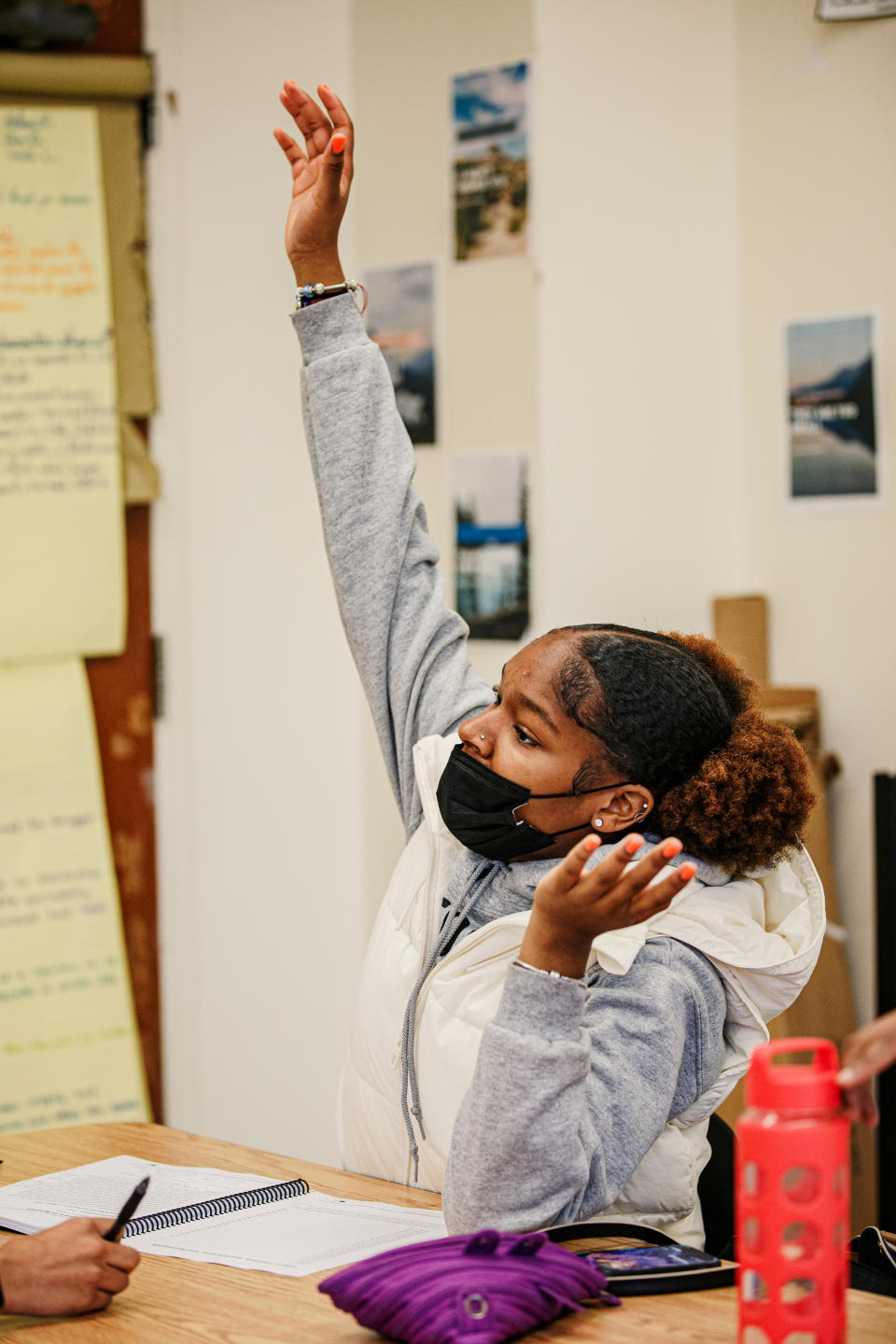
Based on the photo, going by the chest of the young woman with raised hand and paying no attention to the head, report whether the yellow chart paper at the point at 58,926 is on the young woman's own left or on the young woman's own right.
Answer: on the young woman's own right

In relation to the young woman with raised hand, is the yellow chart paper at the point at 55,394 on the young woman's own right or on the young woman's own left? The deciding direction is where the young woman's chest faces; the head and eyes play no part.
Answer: on the young woman's own right

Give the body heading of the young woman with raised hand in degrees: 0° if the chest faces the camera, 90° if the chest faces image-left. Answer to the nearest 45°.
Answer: approximately 45°

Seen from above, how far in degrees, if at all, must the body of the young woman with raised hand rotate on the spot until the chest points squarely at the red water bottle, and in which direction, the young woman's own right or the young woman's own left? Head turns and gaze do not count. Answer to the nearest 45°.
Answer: approximately 45° to the young woman's own left
